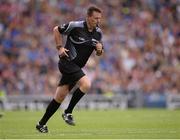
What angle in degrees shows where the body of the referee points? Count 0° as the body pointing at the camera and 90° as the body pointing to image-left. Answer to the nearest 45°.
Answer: approximately 315°

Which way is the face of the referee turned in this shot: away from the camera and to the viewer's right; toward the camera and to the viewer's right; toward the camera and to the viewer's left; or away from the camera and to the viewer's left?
toward the camera and to the viewer's right
